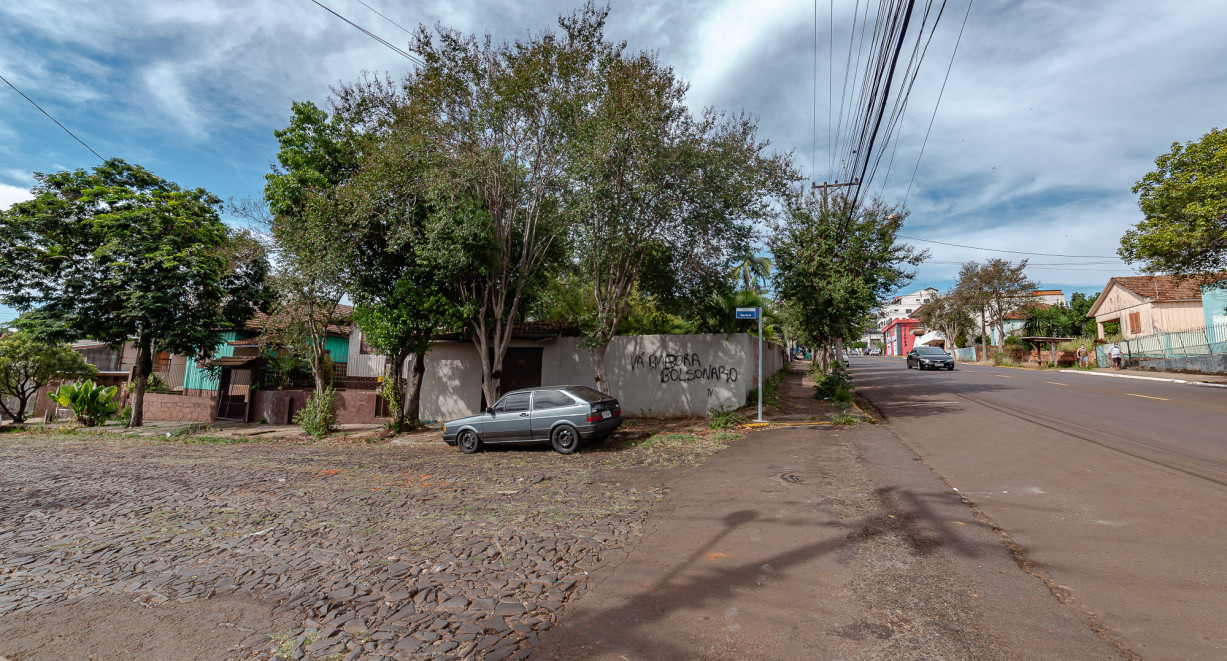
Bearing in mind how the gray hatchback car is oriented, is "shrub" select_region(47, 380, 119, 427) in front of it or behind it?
in front

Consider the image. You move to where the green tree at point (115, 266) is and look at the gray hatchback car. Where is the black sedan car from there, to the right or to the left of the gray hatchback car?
left

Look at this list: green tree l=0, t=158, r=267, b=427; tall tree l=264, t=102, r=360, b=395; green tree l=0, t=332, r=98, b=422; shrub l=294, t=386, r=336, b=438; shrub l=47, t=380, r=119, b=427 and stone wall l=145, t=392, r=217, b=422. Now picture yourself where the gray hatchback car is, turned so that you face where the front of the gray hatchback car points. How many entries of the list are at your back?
0

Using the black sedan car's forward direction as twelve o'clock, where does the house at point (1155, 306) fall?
The house is roughly at 9 o'clock from the black sedan car.

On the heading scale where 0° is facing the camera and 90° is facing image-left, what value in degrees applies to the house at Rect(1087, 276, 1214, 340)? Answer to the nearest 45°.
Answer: approximately 45°

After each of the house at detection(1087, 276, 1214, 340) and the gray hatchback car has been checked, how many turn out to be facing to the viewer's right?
0

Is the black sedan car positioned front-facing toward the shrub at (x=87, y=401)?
no

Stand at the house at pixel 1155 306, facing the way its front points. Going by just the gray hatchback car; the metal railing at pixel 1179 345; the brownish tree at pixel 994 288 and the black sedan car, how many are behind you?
0

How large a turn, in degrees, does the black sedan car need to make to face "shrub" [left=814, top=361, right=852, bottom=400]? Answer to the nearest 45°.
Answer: approximately 45° to its right

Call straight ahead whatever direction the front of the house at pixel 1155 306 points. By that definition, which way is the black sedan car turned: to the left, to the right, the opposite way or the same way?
to the left

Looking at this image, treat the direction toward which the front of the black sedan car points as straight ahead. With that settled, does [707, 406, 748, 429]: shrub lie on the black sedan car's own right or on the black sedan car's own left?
on the black sedan car's own right

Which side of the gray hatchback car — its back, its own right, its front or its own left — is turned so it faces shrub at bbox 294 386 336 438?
front

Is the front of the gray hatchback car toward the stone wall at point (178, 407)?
yes

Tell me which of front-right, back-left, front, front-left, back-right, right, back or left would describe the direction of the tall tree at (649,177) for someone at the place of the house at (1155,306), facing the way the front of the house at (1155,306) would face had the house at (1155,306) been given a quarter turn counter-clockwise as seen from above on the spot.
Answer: front-right

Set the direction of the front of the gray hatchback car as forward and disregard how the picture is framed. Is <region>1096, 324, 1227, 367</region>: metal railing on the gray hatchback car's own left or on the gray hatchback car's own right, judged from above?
on the gray hatchback car's own right

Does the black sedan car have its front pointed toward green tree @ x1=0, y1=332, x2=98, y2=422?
no

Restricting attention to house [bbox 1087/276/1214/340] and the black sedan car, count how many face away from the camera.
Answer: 0

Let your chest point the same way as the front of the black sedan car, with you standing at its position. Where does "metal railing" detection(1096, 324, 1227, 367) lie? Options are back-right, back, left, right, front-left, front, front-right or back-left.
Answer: front-left

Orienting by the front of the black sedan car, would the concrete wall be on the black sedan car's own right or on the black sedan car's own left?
on the black sedan car's own right

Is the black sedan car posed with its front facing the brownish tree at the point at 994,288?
no

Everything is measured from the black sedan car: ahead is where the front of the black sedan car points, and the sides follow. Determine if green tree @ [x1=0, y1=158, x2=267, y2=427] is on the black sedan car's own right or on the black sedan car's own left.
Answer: on the black sedan car's own right

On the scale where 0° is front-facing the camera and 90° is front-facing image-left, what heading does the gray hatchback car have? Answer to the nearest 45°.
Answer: approximately 135°
